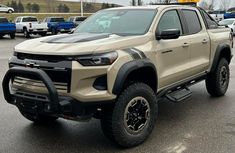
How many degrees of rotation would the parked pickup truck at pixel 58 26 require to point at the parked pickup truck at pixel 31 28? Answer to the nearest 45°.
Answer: approximately 90° to its left

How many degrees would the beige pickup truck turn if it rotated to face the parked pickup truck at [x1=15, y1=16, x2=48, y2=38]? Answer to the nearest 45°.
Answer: approximately 135° to its right

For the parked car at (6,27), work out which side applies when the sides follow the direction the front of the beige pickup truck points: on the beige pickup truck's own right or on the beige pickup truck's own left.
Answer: on the beige pickup truck's own right

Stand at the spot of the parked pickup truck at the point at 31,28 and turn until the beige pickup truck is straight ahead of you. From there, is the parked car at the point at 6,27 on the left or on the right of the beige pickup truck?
right

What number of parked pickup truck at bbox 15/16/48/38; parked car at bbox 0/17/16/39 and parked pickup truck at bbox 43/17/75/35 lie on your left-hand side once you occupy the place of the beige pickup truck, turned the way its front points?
0

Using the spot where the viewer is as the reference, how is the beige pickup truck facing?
facing the viewer and to the left of the viewer
